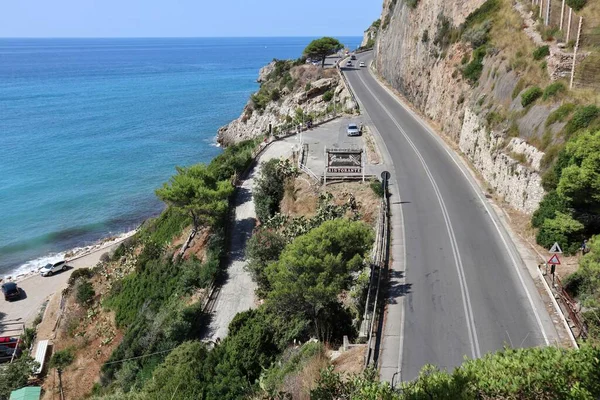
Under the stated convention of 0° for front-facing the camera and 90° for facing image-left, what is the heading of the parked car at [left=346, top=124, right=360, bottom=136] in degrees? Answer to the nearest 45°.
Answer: approximately 0°

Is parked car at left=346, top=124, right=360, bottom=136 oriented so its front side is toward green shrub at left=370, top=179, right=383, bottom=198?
yes

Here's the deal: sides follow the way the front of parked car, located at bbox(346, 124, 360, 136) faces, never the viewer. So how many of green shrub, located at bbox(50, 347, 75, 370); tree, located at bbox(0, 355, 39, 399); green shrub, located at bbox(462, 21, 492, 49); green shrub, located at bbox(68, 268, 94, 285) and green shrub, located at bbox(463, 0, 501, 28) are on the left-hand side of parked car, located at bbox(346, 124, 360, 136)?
2

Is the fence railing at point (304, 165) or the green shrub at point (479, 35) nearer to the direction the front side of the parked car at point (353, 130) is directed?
the fence railing

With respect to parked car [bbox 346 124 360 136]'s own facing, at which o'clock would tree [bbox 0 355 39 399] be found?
The tree is roughly at 1 o'clock from the parked car.

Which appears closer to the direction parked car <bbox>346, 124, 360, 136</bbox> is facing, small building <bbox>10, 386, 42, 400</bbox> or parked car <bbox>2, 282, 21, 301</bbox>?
the small building

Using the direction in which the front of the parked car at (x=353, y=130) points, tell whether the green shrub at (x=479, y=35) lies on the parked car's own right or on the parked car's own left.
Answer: on the parked car's own left

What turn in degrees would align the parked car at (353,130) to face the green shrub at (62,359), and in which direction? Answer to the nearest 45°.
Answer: approximately 45° to its right

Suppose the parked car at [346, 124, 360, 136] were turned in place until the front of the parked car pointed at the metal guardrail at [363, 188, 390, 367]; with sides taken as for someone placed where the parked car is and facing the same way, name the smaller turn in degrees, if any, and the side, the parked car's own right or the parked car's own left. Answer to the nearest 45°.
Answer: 0° — it already faces it

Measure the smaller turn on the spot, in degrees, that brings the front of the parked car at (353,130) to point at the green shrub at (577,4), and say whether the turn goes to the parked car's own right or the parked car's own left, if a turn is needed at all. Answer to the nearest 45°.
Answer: approximately 45° to the parked car's own left

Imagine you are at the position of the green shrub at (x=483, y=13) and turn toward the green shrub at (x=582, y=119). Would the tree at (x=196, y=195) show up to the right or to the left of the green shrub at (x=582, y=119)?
right

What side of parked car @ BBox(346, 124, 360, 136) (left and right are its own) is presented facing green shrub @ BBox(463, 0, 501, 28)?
left
